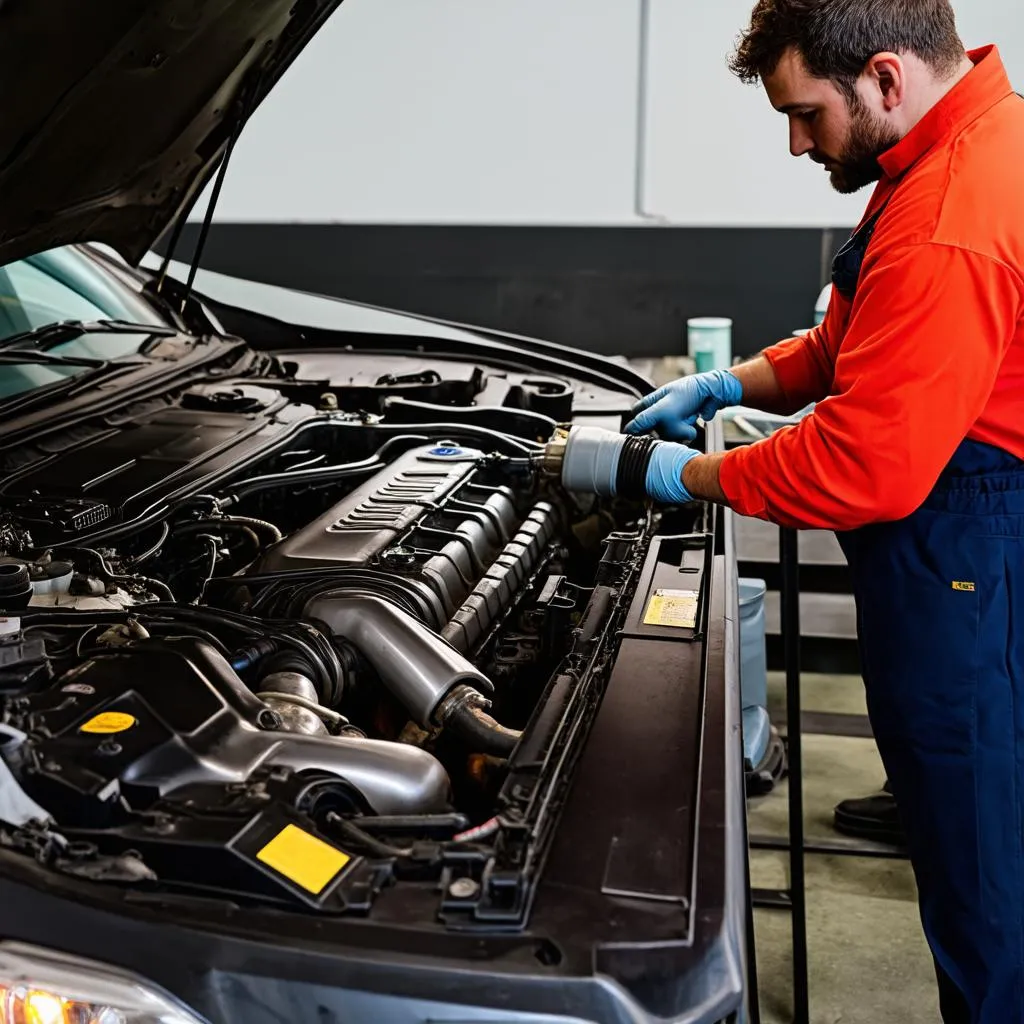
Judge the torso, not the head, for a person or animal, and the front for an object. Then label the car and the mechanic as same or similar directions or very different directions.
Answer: very different directions

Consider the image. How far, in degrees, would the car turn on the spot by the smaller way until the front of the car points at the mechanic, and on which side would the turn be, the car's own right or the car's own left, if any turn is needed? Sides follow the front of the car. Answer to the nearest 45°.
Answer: approximately 45° to the car's own left

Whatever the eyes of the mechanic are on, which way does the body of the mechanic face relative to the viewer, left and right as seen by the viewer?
facing to the left of the viewer

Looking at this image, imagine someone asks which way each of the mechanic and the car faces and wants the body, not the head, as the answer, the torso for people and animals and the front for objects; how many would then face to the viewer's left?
1

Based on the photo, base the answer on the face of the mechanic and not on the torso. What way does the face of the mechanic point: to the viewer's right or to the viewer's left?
to the viewer's left

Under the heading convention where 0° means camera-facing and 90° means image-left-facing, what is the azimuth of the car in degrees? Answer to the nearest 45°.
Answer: approximately 315°

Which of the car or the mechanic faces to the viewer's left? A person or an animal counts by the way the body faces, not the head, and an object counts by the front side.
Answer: the mechanic
